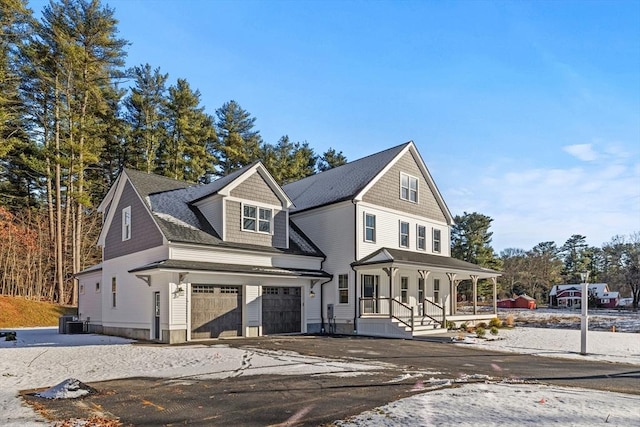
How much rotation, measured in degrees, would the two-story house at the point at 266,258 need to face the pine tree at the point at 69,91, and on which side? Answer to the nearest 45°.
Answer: approximately 180°

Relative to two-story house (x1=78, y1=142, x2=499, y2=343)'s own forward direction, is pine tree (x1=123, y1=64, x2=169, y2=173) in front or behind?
behind

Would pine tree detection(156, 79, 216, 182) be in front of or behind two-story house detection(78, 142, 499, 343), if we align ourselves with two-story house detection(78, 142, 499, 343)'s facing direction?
behind

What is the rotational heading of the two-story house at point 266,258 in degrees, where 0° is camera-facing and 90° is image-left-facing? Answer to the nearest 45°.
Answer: approximately 315°
